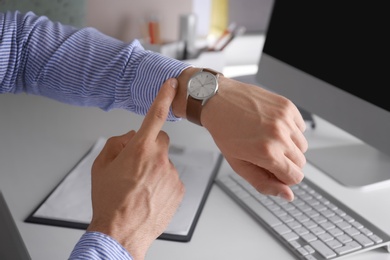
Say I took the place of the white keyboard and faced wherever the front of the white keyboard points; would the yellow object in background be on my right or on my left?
on my right

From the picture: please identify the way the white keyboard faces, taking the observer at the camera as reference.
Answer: facing the viewer and to the left of the viewer

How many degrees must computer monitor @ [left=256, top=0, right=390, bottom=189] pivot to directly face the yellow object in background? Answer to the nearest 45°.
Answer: approximately 90° to its right

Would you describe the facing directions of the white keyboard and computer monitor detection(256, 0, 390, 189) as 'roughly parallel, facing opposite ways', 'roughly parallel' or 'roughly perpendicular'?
roughly parallel

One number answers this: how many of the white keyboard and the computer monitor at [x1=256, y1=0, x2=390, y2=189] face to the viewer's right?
0

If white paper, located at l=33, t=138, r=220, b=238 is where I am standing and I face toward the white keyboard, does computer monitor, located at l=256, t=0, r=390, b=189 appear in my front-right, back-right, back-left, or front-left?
front-left
